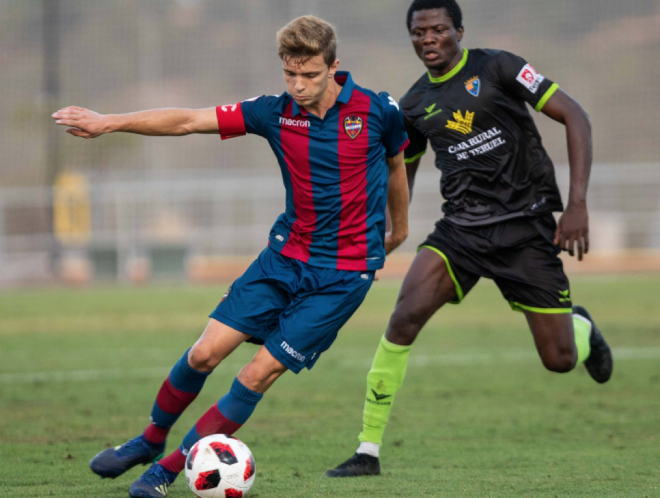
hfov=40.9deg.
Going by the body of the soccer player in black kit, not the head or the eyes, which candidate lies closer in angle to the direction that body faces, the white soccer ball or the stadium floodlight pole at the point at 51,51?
the white soccer ball

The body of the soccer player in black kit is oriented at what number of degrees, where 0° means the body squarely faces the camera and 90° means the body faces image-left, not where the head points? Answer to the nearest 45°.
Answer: approximately 45°

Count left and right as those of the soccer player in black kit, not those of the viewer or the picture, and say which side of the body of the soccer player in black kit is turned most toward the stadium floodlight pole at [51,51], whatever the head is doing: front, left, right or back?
right

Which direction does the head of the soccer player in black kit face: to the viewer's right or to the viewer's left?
to the viewer's left

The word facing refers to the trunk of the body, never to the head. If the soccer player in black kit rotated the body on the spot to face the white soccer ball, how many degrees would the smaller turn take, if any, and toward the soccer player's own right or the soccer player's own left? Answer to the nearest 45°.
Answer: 0° — they already face it
